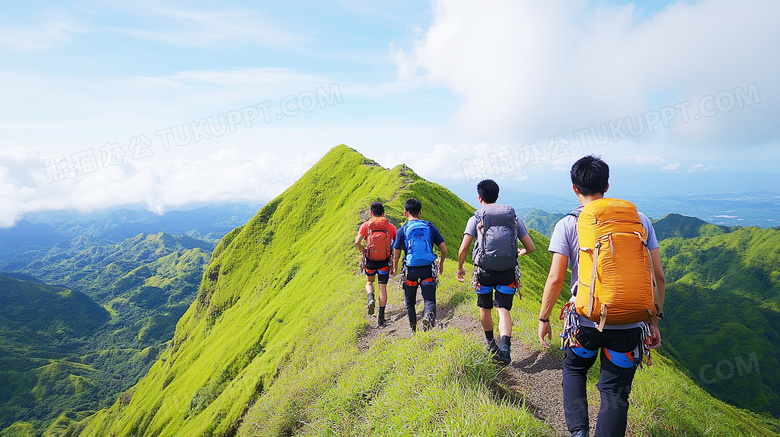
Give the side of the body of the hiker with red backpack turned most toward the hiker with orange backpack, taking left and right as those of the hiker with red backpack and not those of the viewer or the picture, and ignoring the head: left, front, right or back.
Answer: back

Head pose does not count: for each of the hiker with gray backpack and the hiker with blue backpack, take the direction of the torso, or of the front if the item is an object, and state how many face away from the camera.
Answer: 2

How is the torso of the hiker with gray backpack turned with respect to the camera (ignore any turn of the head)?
away from the camera

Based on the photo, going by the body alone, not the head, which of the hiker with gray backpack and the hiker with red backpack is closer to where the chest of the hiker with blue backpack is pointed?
the hiker with red backpack

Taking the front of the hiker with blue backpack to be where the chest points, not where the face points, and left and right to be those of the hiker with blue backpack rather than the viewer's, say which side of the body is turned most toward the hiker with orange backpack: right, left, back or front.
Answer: back

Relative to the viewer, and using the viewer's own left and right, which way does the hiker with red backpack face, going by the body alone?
facing away from the viewer

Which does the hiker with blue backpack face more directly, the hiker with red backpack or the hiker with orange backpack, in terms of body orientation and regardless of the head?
the hiker with red backpack

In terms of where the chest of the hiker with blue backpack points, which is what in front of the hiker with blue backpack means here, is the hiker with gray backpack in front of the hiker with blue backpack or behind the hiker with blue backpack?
behind

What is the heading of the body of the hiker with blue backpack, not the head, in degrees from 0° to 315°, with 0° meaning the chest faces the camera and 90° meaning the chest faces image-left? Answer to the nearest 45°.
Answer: approximately 180°
